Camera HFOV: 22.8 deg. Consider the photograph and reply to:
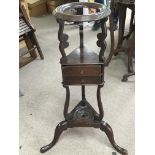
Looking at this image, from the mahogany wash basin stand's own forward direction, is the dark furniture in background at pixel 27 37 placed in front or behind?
behind

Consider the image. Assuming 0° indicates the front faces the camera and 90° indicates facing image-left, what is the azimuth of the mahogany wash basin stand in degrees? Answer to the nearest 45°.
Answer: approximately 0°
